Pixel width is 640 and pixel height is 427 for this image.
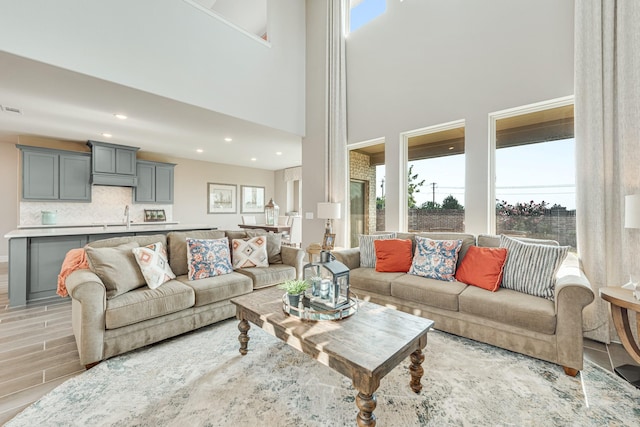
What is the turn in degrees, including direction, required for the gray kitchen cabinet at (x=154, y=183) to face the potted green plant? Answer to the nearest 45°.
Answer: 0° — it already faces it

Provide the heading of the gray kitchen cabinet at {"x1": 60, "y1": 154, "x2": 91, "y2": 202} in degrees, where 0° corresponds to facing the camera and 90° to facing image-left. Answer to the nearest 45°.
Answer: approximately 0°

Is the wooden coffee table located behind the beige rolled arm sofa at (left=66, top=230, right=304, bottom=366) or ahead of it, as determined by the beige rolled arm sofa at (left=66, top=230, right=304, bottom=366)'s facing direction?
ahead

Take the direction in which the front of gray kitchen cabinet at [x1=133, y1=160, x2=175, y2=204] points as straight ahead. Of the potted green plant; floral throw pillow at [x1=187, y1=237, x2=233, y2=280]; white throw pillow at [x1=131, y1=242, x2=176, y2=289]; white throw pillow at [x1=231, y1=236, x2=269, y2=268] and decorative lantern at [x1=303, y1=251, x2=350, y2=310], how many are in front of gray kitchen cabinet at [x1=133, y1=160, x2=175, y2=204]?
5

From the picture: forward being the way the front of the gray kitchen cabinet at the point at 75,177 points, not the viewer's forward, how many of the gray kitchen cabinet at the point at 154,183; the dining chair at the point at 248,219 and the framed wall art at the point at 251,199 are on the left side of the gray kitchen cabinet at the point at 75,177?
3

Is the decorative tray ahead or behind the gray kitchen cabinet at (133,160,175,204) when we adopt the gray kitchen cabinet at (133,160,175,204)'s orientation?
ahead

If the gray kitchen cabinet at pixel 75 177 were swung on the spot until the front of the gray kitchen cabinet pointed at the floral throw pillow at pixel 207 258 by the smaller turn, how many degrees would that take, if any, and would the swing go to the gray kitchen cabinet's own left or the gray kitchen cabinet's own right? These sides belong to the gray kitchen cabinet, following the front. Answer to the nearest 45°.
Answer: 0° — it already faces it

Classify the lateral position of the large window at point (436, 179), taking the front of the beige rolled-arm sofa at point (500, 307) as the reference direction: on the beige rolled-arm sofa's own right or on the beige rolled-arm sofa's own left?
on the beige rolled-arm sofa's own right

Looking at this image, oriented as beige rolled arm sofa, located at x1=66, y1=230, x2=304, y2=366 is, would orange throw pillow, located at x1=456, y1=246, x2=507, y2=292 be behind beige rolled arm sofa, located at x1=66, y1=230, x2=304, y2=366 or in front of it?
in front

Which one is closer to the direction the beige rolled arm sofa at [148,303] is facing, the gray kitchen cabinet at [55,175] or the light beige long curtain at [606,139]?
the light beige long curtain

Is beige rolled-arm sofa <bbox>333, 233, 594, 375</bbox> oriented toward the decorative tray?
yes
